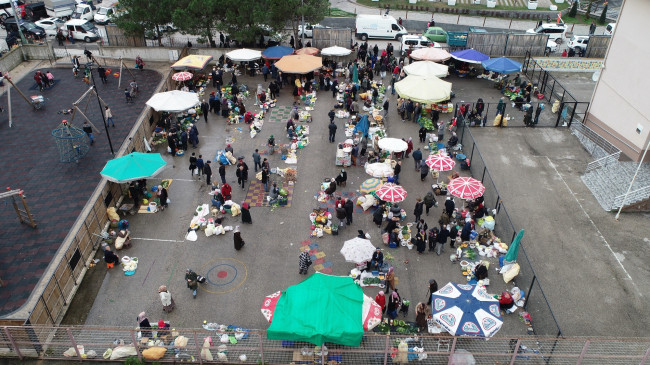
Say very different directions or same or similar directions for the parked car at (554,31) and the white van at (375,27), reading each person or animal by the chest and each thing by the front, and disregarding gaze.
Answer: very different directions

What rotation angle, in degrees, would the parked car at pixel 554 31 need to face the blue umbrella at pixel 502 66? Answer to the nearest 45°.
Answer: approximately 90° to its left

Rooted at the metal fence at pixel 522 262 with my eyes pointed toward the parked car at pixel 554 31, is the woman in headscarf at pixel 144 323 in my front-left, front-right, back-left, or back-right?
back-left

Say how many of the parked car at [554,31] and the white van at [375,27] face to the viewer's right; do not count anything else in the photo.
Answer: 1

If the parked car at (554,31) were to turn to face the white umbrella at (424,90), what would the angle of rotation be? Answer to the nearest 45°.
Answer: approximately 90° to its left

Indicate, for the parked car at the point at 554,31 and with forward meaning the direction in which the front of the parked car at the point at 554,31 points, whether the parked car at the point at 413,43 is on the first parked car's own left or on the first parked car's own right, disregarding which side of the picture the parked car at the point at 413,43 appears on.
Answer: on the first parked car's own left
